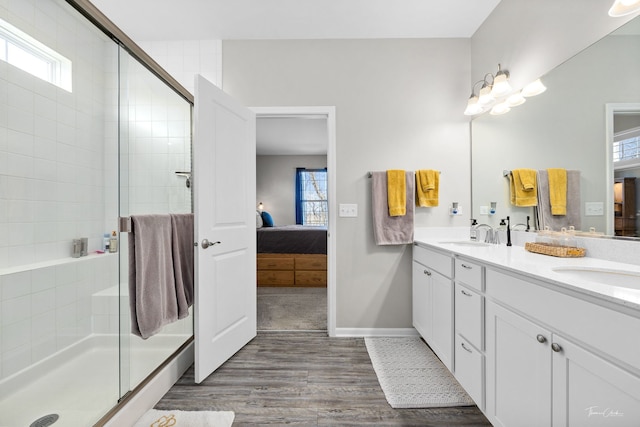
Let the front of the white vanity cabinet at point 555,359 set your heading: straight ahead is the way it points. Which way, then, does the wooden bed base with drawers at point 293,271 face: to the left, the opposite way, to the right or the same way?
the opposite way

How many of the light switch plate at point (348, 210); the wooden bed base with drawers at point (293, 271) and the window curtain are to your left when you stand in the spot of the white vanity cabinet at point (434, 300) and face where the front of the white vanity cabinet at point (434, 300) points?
0

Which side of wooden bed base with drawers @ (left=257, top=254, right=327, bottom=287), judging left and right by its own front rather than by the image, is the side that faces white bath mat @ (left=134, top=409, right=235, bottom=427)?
front

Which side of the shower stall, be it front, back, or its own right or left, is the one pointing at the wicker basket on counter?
front

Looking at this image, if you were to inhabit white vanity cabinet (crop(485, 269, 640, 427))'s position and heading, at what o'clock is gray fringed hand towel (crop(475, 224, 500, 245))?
The gray fringed hand towel is roughly at 4 o'clock from the white vanity cabinet.

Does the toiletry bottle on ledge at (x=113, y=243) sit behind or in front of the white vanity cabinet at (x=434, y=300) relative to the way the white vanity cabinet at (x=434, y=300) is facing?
in front

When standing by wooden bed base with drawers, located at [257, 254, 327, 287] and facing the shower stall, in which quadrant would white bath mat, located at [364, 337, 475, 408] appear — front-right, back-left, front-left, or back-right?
front-left

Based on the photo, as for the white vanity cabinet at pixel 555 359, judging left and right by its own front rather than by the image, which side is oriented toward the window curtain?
right

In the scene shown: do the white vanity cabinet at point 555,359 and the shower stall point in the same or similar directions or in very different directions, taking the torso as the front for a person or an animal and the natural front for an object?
very different directions

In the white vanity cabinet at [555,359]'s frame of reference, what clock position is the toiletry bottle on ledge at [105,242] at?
The toiletry bottle on ledge is roughly at 1 o'clock from the white vanity cabinet.

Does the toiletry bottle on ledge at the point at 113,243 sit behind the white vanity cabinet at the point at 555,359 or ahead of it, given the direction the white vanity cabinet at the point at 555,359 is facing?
ahead

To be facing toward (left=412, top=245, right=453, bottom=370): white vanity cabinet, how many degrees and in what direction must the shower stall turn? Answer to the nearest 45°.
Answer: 0° — it already faces it

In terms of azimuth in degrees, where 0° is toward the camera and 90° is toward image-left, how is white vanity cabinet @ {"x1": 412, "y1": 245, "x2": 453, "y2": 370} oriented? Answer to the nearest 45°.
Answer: approximately 45°

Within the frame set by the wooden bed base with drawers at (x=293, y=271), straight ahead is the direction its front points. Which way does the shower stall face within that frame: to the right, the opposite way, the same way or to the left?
the same way

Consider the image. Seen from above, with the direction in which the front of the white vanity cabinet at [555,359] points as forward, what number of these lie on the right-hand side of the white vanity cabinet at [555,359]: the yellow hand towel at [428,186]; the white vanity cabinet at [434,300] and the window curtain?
3

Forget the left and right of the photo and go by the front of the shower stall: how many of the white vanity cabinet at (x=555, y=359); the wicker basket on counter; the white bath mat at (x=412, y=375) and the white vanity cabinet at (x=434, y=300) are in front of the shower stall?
4

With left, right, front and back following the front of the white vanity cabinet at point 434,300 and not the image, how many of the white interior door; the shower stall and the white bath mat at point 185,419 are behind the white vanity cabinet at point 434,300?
0

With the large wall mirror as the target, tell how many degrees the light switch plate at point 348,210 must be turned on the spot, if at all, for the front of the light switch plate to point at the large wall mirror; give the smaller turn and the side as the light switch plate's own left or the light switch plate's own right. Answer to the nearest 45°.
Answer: approximately 45° to the light switch plate's own left

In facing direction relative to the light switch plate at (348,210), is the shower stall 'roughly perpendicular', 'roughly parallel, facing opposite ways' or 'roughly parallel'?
roughly perpendicular
